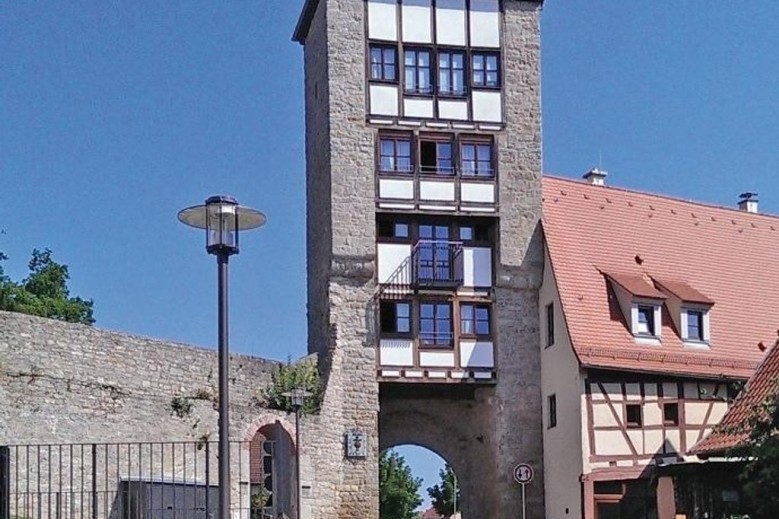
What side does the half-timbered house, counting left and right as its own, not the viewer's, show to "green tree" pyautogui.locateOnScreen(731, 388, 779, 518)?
front

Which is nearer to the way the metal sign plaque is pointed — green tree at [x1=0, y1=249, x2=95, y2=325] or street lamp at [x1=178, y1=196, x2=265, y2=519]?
the street lamp

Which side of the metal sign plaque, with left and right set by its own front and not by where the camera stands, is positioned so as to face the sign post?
left

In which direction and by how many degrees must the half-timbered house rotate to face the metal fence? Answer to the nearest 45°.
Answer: approximately 45° to its right

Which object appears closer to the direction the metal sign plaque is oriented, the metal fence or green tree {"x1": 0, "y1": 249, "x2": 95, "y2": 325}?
the metal fence

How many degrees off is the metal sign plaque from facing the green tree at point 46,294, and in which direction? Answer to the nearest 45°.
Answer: approximately 135° to its right

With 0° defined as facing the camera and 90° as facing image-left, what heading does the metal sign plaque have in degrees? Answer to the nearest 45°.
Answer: approximately 0°

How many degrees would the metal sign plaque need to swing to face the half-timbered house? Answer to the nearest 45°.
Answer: approximately 90° to its left

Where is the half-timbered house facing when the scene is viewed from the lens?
facing the viewer

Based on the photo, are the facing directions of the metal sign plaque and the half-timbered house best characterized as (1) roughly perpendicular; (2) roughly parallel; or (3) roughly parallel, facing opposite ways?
roughly parallel

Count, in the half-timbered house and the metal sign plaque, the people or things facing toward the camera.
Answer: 2

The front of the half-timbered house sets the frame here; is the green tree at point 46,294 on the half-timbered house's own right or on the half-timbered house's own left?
on the half-timbered house's own right
